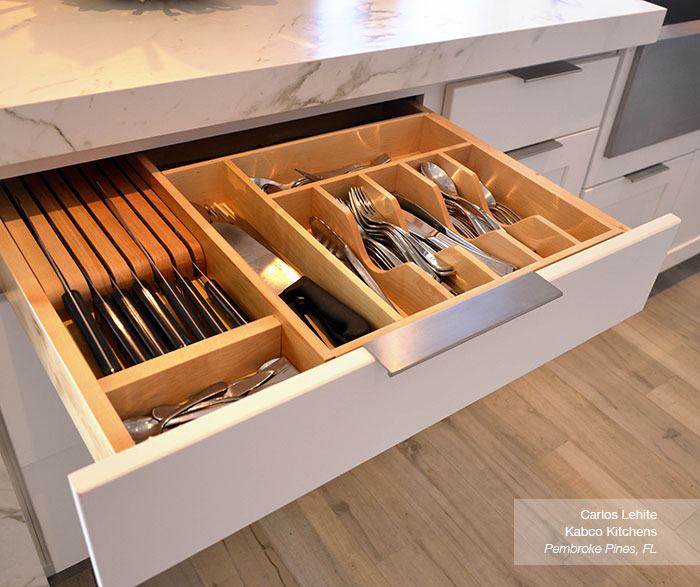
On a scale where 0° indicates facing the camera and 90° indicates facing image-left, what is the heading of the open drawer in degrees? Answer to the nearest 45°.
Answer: approximately 315°

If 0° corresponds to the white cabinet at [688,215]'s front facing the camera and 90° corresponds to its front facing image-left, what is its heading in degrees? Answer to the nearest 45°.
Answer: approximately 315°

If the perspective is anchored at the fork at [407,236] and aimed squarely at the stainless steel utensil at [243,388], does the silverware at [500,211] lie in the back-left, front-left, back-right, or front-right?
back-left

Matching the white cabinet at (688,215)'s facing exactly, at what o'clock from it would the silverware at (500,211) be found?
The silverware is roughly at 2 o'clock from the white cabinet.

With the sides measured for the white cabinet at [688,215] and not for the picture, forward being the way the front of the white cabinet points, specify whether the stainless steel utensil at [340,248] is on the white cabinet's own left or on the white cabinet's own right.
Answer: on the white cabinet's own right

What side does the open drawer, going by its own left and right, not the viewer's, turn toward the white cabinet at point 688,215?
left
